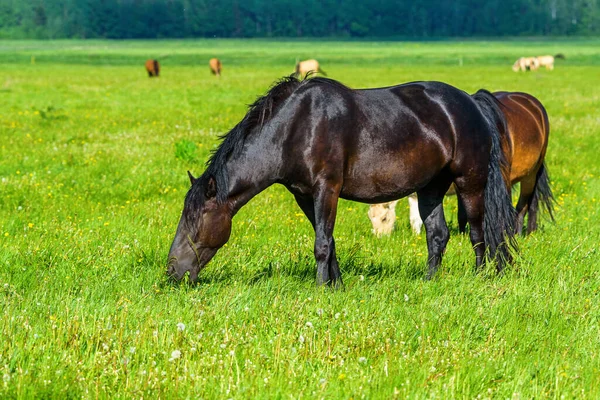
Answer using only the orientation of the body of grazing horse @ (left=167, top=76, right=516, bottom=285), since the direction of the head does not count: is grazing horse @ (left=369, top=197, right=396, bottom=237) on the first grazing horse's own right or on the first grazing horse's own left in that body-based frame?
on the first grazing horse's own right

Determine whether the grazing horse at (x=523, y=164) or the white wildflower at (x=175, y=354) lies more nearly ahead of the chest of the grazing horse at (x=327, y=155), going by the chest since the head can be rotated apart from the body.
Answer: the white wildflower

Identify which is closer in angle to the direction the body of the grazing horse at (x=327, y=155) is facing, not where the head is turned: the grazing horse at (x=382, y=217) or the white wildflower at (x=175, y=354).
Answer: the white wildflower

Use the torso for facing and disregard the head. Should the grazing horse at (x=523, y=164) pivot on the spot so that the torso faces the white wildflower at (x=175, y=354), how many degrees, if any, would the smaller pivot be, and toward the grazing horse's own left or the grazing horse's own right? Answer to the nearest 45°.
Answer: approximately 90° to the grazing horse's own left

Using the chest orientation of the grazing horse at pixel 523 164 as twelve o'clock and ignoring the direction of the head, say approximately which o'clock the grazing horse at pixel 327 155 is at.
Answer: the grazing horse at pixel 327 155 is roughly at 10 o'clock from the grazing horse at pixel 523 164.

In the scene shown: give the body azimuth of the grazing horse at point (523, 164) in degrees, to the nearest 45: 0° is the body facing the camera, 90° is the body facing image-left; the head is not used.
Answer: approximately 90°

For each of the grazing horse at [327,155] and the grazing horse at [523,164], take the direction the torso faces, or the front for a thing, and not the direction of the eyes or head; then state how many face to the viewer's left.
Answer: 2

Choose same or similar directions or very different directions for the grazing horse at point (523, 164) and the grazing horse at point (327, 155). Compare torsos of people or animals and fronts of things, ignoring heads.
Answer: same or similar directions

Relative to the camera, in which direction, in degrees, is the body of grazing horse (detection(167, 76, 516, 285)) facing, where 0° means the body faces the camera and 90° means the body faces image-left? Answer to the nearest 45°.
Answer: approximately 90°
